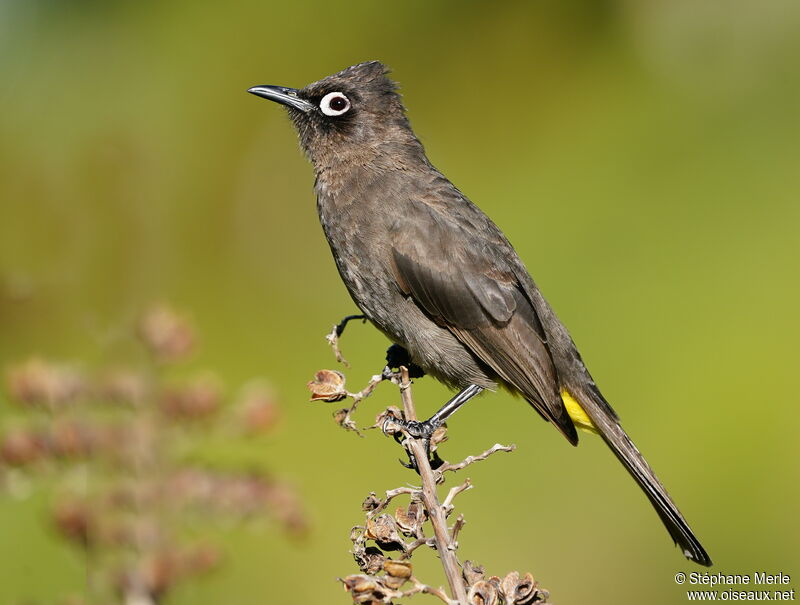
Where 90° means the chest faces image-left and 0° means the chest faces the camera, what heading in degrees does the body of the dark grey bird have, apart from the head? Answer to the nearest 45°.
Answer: approximately 90°
